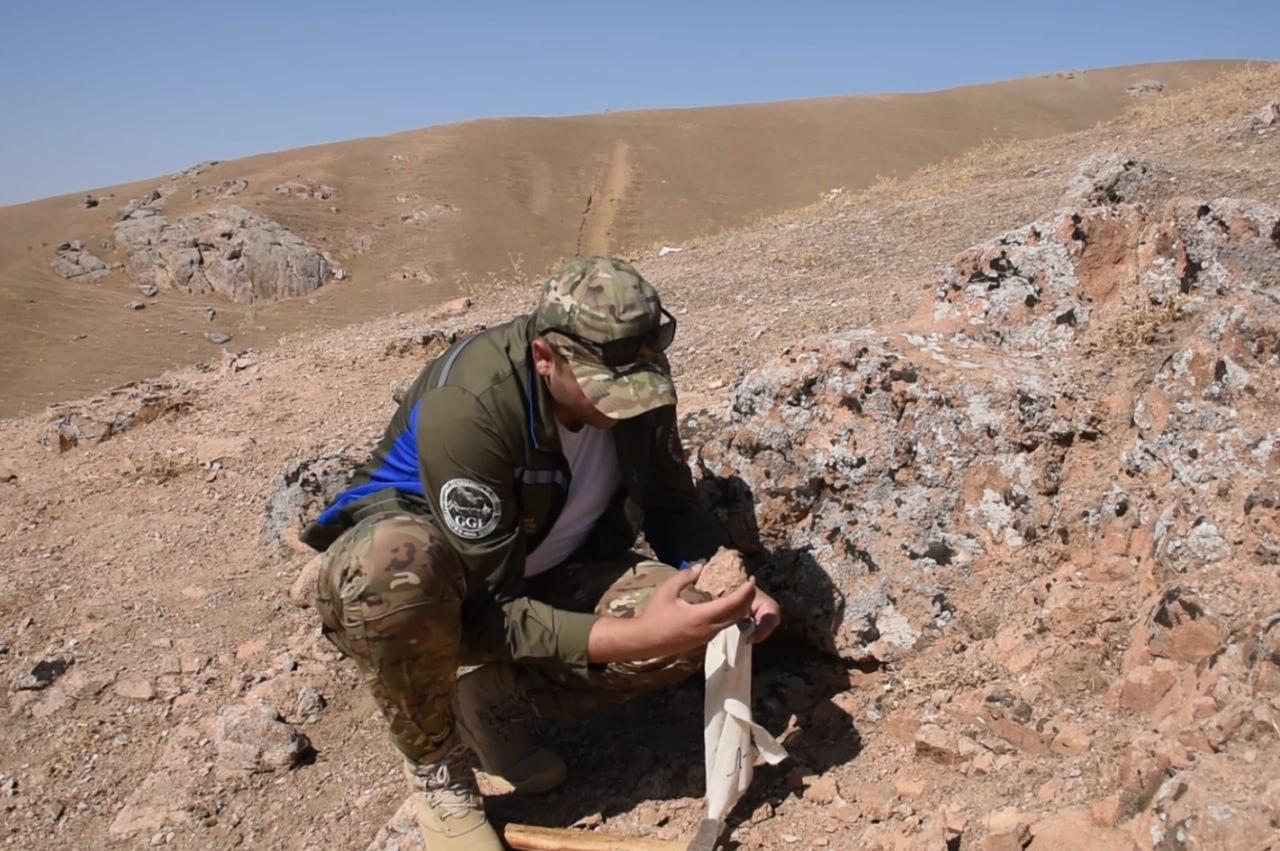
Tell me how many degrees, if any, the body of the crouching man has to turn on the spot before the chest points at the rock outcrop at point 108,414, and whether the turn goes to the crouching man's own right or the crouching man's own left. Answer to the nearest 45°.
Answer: approximately 180°

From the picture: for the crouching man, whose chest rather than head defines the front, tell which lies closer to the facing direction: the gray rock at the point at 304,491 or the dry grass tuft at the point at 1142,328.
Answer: the dry grass tuft

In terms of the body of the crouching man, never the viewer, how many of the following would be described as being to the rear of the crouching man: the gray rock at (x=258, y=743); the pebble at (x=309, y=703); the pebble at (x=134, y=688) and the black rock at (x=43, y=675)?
4

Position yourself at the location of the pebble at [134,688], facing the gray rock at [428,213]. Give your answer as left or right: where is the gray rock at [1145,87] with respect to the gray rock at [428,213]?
right

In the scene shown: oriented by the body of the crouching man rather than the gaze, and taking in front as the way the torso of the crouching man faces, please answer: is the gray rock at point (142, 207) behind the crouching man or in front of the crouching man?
behind

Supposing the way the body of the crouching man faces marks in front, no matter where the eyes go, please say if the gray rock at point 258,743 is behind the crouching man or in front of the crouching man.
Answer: behind

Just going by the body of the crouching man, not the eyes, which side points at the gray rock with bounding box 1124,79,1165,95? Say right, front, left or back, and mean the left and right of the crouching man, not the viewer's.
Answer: left

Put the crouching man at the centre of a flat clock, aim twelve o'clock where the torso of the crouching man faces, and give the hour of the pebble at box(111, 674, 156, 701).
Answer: The pebble is roughly at 6 o'clock from the crouching man.

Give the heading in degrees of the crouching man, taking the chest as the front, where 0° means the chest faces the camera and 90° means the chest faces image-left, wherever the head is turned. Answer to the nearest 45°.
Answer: approximately 315°

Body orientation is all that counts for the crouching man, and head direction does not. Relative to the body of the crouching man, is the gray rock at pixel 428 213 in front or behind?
behind
